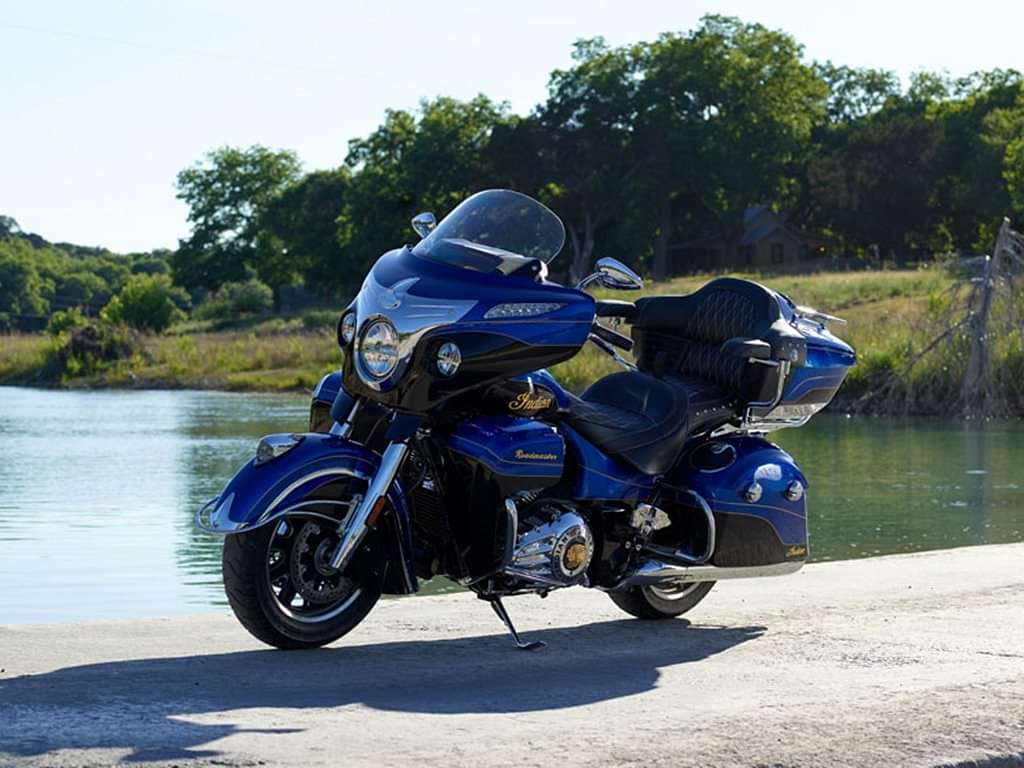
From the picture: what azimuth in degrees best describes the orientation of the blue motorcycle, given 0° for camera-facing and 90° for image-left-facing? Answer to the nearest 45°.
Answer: approximately 45°
